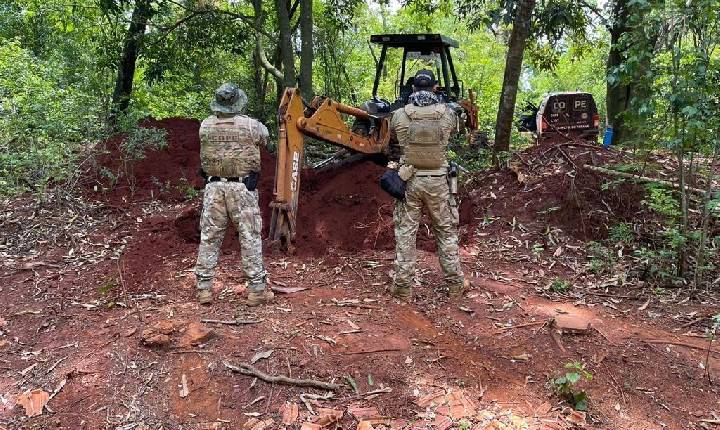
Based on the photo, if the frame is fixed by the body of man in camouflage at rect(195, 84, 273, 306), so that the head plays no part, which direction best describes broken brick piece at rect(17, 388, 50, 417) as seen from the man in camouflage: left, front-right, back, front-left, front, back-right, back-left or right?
back-left

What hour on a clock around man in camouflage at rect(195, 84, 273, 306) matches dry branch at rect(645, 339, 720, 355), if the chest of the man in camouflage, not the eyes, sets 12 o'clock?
The dry branch is roughly at 4 o'clock from the man in camouflage.

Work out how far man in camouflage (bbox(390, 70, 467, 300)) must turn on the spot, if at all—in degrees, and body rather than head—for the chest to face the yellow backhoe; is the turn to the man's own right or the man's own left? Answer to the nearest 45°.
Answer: approximately 45° to the man's own left

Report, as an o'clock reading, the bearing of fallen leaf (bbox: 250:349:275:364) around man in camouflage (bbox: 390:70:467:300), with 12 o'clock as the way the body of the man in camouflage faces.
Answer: The fallen leaf is roughly at 7 o'clock from the man in camouflage.

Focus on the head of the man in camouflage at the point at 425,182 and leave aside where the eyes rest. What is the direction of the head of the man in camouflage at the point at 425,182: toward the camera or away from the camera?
away from the camera

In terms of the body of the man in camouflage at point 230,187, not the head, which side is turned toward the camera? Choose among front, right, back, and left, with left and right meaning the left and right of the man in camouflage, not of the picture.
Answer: back

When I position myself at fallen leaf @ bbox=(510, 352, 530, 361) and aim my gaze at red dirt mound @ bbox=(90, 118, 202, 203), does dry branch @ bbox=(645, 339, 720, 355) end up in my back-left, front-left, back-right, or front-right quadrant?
back-right

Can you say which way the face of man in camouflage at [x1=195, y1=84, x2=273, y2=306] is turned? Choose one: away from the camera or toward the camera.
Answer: away from the camera

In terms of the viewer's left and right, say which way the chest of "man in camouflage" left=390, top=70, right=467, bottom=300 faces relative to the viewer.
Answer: facing away from the viewer

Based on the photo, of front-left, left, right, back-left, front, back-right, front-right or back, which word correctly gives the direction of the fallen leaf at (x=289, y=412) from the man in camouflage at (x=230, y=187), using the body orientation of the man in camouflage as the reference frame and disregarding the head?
back

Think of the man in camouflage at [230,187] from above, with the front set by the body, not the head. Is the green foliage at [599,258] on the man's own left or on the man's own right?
on the man's own right

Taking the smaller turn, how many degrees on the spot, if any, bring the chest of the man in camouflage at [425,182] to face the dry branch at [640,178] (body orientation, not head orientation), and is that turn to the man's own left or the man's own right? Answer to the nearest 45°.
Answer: approximately 45° to the man's own right

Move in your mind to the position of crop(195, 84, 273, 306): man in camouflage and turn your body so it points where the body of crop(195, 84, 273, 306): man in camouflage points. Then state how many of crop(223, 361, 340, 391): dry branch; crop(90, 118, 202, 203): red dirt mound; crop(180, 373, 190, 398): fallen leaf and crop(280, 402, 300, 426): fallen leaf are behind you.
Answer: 3

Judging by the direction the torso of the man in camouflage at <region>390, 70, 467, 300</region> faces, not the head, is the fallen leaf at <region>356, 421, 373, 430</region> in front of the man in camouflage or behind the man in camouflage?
behind

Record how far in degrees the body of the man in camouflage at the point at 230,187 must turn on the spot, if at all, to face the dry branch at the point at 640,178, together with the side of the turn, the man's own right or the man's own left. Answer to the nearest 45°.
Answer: approximately 90° to the man's own right

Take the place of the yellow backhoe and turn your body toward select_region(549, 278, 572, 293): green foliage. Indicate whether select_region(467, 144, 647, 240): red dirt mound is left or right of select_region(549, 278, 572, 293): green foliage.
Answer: left

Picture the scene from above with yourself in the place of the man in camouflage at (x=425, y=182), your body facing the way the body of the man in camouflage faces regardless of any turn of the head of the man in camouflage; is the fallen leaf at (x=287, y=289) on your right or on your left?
on your left
